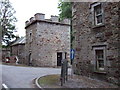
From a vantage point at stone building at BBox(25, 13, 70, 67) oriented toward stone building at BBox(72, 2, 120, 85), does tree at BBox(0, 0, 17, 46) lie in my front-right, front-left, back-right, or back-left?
back-right

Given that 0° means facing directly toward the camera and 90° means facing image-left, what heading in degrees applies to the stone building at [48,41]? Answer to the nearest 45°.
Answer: approximately 0°

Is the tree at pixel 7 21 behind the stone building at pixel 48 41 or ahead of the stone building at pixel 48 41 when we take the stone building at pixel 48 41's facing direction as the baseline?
behind

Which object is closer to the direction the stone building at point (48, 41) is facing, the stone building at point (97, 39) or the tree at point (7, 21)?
the stone building

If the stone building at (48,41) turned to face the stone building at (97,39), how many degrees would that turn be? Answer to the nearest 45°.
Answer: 0° — it already faces it
